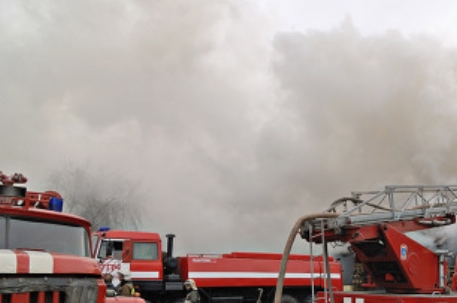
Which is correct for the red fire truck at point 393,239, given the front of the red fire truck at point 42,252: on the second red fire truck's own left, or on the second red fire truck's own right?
on the second red fire truck's own left

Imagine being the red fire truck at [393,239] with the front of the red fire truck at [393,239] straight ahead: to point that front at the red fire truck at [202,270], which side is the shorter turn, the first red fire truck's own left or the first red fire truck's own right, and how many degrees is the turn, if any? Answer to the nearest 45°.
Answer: approximately 135° to the first red fire truck's own left

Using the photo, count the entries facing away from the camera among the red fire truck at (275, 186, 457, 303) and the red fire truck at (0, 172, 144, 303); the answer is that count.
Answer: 0

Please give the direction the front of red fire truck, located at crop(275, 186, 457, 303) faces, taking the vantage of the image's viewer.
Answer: facing to the right of the viewer

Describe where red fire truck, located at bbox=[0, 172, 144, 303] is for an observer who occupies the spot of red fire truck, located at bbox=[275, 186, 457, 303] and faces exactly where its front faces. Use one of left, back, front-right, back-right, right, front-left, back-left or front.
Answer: back-right

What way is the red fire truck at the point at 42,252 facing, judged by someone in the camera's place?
facing the viewer and to the right of the viewer
